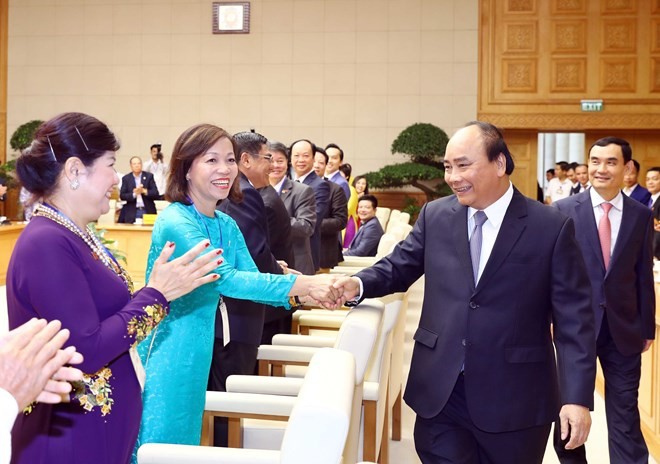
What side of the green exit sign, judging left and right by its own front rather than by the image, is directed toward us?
front

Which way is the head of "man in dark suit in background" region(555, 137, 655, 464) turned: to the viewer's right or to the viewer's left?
to the viewer's left

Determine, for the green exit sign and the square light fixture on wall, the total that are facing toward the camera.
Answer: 2

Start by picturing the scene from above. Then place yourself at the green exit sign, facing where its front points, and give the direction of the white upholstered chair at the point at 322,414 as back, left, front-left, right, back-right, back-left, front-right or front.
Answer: front

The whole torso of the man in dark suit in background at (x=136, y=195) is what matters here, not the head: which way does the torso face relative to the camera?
toward the camera

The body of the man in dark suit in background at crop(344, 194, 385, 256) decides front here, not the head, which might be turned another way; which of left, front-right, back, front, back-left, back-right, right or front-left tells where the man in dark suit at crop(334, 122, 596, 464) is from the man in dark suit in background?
front-left

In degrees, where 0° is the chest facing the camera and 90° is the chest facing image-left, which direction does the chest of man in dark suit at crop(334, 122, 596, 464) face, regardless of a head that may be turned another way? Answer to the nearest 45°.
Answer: approximately 45°

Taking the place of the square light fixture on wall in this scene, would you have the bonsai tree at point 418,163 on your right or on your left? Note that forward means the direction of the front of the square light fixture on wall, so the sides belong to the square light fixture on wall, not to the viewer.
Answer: on your left

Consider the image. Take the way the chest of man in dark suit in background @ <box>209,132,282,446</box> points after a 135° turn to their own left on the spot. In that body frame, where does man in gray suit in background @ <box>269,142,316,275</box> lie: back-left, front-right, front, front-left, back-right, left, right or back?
front-right

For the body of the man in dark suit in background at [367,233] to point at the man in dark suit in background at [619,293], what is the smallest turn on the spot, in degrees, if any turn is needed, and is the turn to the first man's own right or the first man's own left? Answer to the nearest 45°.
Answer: approximately 45° to the first man's own left

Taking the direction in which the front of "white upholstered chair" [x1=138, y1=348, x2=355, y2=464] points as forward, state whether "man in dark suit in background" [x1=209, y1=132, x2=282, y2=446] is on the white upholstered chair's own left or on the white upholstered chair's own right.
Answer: on the white upholstered chair's own right

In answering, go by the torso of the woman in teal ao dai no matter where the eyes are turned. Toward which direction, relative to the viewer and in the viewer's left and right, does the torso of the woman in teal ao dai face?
facing the viewer and to the right of the viewer

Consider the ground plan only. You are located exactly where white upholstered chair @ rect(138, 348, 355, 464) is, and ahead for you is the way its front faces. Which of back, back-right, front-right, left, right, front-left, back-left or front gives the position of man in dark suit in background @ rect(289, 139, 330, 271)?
right

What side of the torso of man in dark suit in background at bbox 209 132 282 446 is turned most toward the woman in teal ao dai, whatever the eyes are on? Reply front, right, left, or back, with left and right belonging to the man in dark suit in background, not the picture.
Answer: right

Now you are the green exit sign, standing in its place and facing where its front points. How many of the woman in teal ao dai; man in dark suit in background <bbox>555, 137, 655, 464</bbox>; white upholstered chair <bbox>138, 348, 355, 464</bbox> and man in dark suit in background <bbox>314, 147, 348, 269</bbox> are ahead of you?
4
